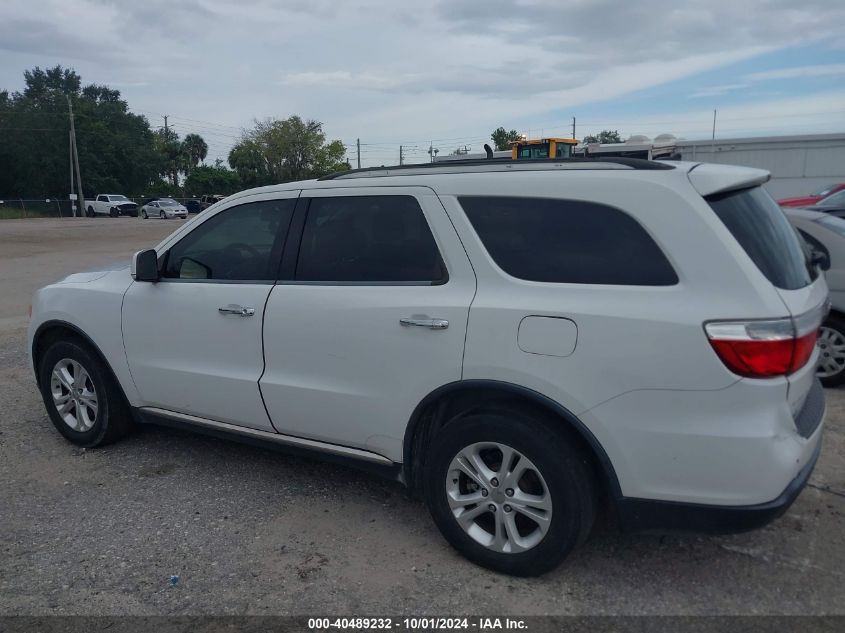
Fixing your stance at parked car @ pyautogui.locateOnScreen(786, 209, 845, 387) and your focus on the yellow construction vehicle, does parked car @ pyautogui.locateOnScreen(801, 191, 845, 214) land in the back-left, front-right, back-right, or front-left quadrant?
front-right

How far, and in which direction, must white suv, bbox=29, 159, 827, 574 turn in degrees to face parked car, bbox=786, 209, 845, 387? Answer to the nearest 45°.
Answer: approximately 90° to its right

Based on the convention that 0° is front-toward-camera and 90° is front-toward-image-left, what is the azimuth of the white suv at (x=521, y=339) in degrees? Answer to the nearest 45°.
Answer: approximately 135°

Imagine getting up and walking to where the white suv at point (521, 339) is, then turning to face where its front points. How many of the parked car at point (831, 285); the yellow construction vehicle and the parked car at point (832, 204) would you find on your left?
0

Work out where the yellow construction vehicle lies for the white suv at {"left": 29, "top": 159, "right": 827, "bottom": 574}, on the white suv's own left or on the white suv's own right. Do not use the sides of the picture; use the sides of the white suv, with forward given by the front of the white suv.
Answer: on the white suv's own right

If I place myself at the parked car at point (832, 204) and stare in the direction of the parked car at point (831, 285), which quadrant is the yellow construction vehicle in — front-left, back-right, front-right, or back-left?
back-right

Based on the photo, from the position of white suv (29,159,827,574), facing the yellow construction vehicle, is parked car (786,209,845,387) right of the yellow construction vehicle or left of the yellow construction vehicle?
right

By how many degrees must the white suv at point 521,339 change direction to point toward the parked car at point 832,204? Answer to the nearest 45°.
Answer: approximately 90° to its right
